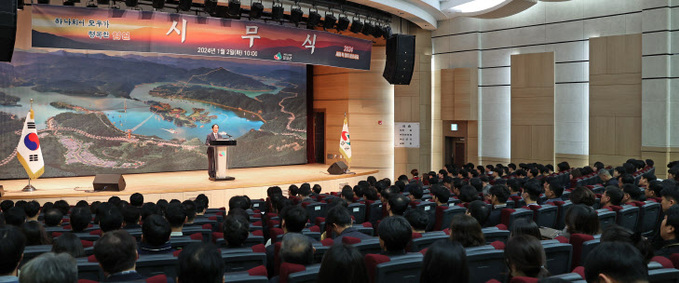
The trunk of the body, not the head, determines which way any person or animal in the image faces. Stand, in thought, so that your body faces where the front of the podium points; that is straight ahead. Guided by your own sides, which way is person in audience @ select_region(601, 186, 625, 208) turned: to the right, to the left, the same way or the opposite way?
the opposite way

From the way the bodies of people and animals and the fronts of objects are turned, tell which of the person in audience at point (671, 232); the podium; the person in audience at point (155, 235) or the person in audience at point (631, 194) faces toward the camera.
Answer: the podium

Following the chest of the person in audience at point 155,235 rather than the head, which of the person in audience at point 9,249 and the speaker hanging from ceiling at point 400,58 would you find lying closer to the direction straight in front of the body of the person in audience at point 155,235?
the speaker hanging from ceiling

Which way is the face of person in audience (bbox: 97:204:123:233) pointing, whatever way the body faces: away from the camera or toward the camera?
away from the camera

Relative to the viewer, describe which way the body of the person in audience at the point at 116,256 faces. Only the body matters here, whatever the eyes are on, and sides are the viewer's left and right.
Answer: facing away from the viewer

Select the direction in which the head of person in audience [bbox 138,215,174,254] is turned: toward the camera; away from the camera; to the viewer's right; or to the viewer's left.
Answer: away from the camera

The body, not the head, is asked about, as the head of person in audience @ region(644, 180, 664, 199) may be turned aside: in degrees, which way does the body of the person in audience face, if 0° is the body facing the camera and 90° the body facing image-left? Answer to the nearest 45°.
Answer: approximately 90°

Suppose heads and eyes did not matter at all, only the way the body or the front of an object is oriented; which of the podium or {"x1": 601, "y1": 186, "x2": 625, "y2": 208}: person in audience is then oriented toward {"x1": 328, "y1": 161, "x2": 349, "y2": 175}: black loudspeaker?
the person in audience

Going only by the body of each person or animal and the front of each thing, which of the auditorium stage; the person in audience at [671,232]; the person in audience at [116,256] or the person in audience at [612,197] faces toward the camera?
the auditorium stage
